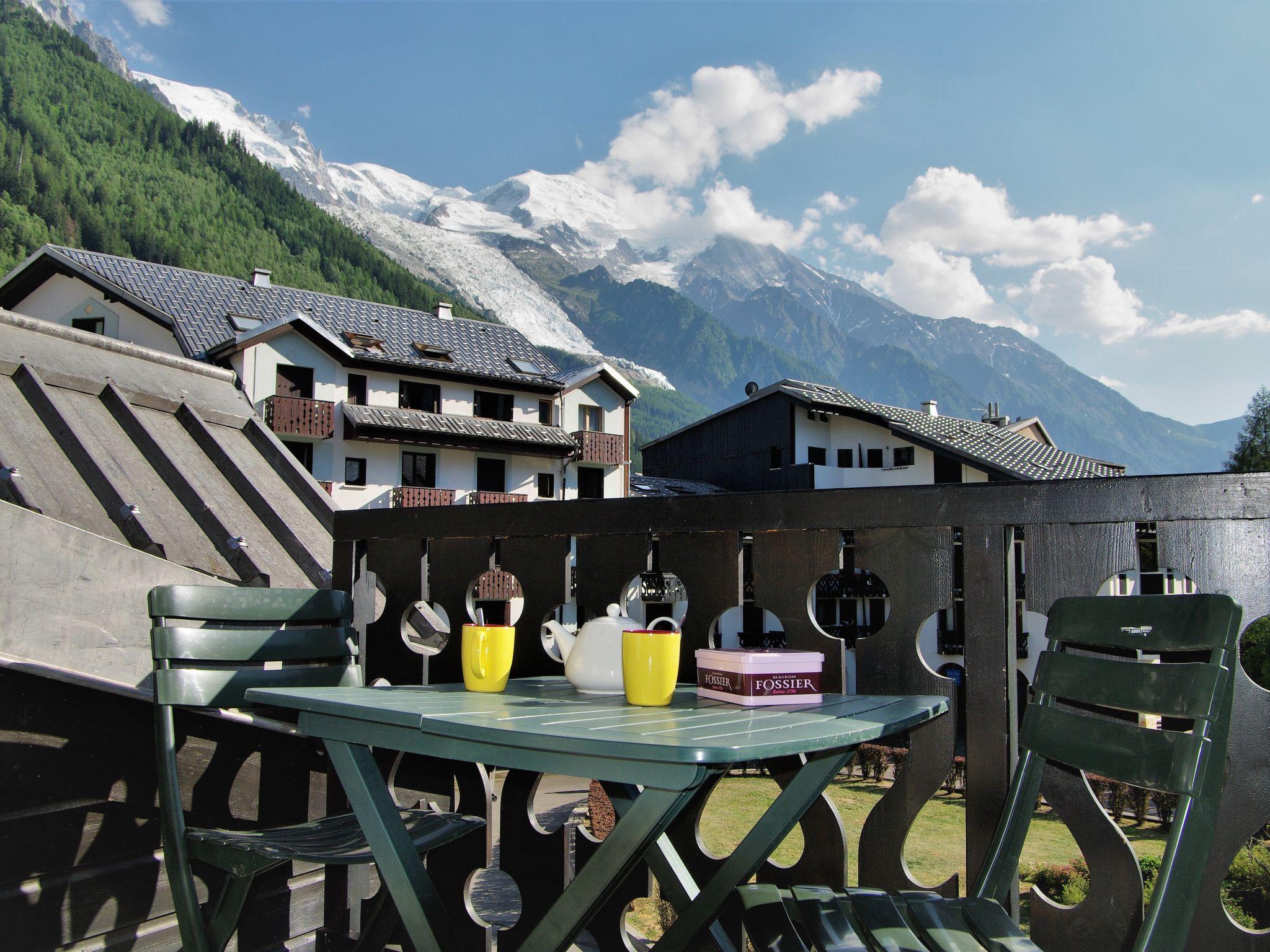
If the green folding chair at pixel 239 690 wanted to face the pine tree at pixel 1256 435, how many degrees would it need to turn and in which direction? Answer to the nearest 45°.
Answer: approximately 90° to its left

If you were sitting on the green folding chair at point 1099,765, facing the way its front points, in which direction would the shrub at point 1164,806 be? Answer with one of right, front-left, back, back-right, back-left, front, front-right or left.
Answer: back-right

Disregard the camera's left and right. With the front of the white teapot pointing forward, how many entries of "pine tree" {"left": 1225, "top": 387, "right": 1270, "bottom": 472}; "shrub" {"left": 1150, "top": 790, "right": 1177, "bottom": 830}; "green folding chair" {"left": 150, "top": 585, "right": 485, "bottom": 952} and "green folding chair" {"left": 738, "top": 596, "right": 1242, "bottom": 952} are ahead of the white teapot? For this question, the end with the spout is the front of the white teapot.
1

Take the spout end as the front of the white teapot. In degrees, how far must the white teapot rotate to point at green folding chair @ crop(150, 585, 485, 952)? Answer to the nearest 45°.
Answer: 0° — it already faces it

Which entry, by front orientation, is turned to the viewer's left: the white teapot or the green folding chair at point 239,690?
the white teapot

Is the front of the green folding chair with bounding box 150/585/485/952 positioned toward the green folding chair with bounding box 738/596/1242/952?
yes

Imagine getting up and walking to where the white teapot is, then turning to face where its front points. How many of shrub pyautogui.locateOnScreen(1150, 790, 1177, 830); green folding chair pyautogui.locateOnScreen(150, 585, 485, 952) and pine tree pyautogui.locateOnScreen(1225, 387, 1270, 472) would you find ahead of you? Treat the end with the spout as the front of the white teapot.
1

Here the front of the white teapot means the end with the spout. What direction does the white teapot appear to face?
to the viewer's left

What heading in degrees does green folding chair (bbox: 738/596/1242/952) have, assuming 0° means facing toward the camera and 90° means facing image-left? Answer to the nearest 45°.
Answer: approximately 45°

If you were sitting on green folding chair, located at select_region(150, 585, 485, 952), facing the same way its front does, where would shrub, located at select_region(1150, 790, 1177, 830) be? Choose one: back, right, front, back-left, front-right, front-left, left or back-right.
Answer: left

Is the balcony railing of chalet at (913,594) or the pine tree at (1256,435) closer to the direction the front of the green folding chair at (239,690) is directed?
the balcony railing of chalet

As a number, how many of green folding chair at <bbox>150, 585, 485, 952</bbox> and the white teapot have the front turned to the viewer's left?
1

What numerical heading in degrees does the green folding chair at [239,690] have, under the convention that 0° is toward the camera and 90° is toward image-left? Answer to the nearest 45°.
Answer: approximately 315°
